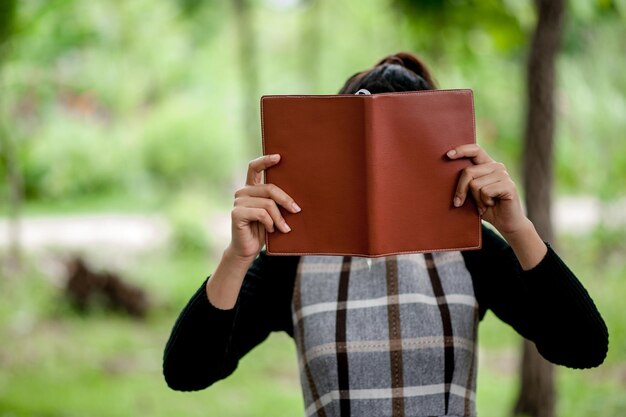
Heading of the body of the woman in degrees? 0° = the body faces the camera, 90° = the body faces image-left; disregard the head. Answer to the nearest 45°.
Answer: approximately 0°

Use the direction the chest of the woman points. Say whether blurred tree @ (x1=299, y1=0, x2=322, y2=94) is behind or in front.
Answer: behind

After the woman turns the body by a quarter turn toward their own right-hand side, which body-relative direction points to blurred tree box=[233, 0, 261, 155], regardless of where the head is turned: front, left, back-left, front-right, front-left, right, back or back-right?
right

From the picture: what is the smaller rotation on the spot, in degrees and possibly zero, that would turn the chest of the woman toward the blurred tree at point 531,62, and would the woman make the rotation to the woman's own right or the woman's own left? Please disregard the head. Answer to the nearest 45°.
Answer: approximately 180°

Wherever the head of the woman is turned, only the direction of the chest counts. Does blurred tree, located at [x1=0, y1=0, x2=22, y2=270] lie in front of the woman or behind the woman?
behind
